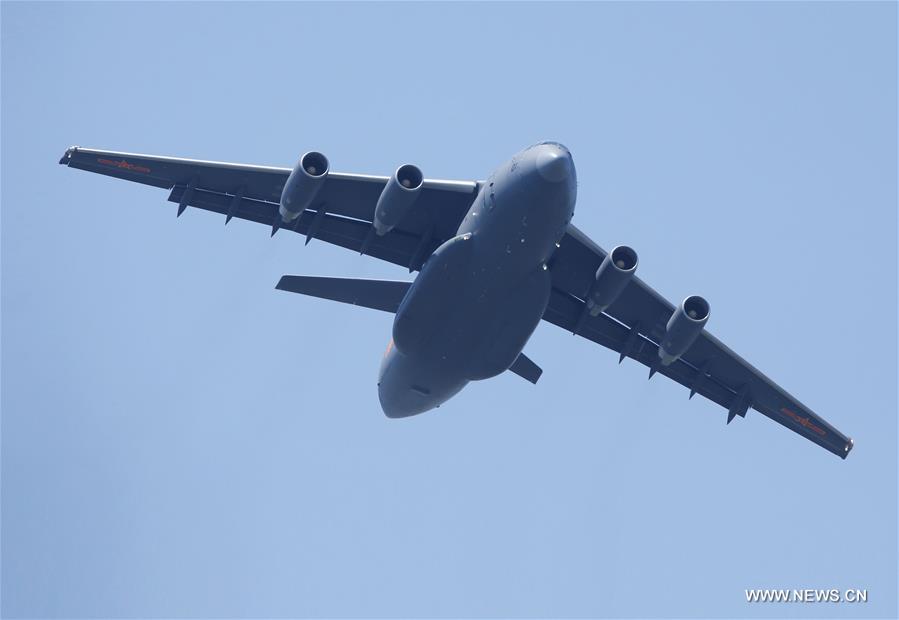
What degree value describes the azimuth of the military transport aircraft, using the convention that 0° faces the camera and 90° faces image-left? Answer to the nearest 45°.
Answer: approximately 0°
